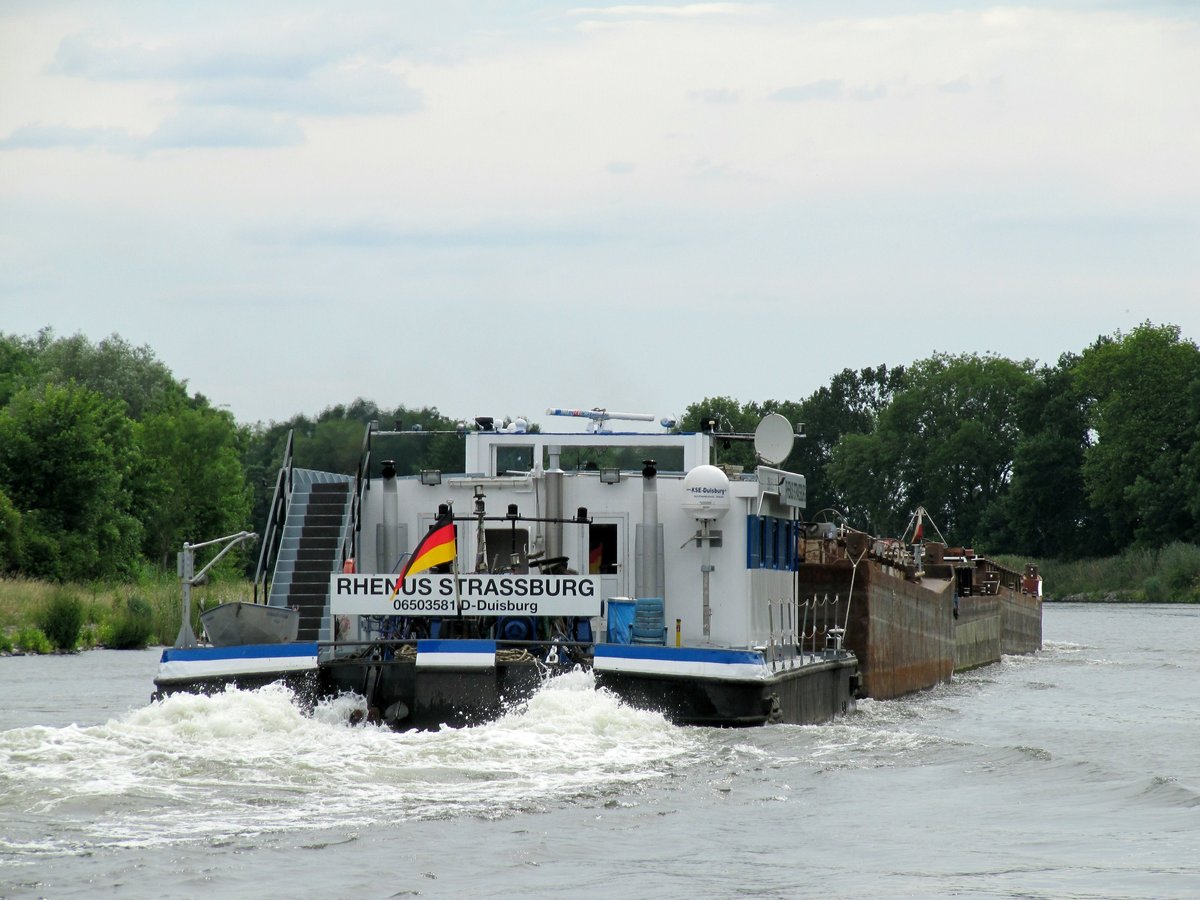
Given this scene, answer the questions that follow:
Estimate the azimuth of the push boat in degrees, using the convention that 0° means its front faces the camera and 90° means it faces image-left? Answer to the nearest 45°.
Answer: approximately 180°

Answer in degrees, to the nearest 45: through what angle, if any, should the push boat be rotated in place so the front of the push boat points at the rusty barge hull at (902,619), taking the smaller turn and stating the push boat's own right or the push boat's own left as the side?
approximately 45° to the push boat's own right
